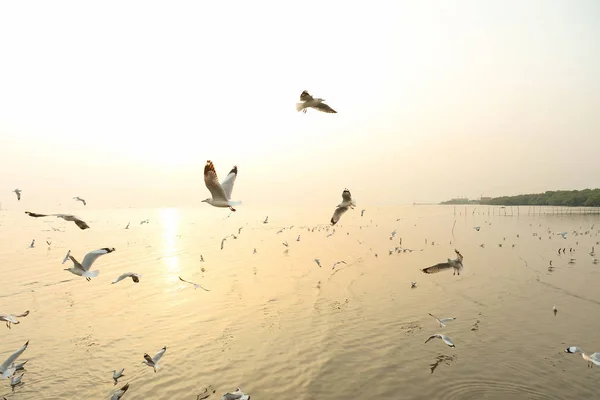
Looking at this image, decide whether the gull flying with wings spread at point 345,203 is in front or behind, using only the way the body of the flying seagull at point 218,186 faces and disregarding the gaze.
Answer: behind
